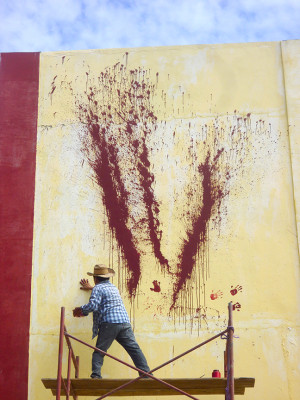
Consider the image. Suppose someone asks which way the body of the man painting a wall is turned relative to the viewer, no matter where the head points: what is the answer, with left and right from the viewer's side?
facing away from the viewer and to the left of the viewer
